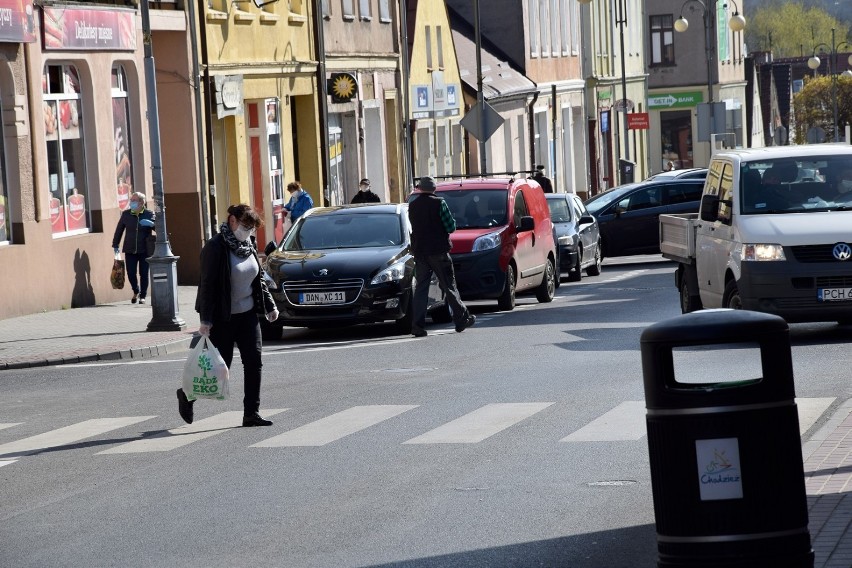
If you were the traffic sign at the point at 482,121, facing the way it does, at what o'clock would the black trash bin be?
The black trash bin is roughly at 6 o'clock from the traffic sign.

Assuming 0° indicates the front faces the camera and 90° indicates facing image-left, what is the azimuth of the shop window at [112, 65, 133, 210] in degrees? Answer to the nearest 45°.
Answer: approximately 315°

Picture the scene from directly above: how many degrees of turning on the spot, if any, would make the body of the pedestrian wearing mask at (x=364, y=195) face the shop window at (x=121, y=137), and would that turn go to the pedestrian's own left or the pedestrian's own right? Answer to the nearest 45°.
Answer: approximately 45° to the pedestrian's own right

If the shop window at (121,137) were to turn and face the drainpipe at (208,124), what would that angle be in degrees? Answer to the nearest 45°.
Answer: approximately 90° to its left

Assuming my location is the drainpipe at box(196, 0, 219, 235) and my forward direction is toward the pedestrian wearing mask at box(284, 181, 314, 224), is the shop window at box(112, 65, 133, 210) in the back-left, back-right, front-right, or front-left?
back-right

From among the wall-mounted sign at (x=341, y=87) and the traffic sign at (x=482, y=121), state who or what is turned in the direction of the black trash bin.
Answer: the wall-mounted sign

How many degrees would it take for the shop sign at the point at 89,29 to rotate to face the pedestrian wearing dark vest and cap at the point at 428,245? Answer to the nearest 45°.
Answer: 0° — it already faces them

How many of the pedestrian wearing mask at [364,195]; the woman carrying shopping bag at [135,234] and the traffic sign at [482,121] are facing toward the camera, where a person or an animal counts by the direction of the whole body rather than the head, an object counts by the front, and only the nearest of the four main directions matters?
2

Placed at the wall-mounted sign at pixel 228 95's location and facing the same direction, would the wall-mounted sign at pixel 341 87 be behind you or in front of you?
behind
